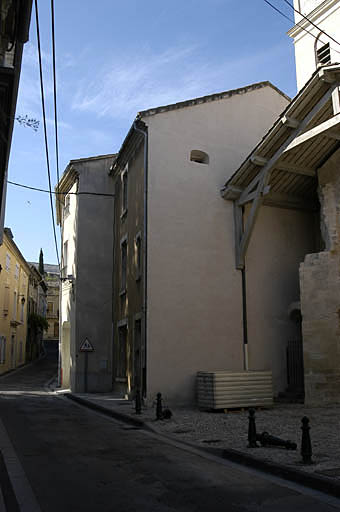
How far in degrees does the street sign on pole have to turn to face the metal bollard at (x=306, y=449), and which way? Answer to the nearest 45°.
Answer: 0° — it already faces it

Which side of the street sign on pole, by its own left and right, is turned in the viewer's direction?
front

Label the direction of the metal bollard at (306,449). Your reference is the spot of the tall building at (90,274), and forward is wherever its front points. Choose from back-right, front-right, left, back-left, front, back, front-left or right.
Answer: left

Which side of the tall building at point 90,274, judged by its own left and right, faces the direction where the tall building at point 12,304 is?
right
